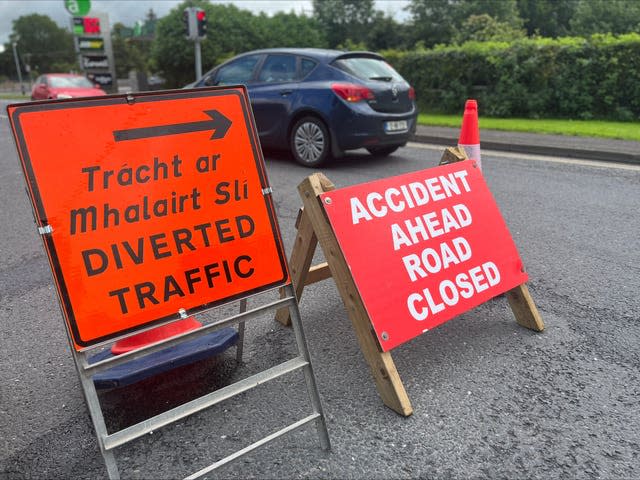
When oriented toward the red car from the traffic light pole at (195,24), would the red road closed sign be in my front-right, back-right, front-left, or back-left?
back-left

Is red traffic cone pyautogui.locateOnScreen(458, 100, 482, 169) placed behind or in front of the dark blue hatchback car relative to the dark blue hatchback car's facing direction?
behind

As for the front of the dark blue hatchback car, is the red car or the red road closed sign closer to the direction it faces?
the red car

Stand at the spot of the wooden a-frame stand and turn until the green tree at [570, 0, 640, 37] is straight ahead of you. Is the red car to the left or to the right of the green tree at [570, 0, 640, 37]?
left

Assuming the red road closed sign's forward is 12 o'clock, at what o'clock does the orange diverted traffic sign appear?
The orange diverted traffic sign is roughly at 3 o'clock from the red road closed sign.

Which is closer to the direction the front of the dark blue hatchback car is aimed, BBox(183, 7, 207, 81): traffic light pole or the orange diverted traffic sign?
the traffic light pole

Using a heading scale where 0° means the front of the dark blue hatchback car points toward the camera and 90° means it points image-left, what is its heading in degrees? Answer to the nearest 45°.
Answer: approximately 135°

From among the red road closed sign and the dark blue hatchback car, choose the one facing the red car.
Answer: the dark blue hatchback car

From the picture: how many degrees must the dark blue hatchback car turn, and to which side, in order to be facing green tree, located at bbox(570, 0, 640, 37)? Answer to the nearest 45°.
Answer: approximately 90° to its right

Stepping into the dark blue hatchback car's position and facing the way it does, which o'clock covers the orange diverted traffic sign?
The orange diverted traffic sign is roughly at 8 o'clock from the dark blue hatchback car.

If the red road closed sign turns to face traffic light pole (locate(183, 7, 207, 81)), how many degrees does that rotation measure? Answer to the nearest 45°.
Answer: approximately 180°

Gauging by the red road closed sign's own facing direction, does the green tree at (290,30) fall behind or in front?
behind

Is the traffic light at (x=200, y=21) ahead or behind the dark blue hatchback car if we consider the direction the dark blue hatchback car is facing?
ahead

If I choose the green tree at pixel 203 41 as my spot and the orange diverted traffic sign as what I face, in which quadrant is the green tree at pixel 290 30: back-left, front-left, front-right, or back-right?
back-left

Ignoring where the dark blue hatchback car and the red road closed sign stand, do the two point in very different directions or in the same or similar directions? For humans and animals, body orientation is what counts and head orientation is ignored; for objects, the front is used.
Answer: very different directions
